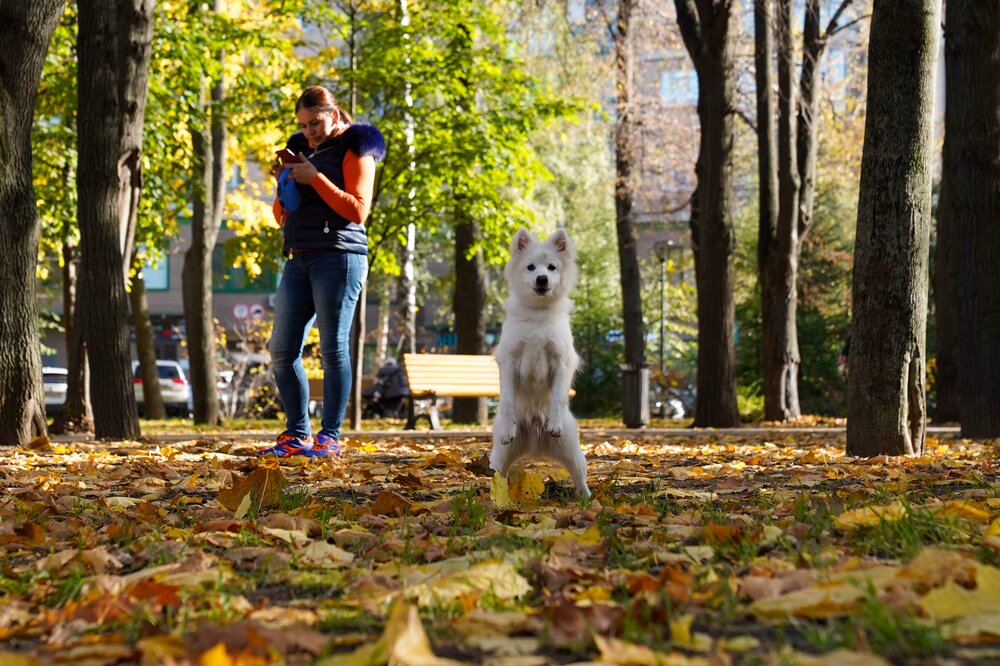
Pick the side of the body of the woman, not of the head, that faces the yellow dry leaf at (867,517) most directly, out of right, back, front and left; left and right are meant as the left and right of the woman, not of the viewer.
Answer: left

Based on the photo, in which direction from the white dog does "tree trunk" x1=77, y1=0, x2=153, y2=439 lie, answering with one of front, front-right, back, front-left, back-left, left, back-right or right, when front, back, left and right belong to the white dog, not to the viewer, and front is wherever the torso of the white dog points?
back-right

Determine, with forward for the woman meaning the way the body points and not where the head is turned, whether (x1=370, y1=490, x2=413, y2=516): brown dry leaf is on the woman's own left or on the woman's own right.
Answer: on the woman's own left

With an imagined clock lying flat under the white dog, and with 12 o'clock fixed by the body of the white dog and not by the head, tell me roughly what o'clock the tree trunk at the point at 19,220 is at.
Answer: The tree trunk is roughly at 4 o'clock from the white dog.

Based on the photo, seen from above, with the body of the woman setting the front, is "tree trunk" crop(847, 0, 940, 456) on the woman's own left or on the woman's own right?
on the woman's own left

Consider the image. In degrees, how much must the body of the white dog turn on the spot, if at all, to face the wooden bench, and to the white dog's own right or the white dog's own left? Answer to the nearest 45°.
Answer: approximately 180°

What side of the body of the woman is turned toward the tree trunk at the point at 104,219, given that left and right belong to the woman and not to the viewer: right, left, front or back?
right

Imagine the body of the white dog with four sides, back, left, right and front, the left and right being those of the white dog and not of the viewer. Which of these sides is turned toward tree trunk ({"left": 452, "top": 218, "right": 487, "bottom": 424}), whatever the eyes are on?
back

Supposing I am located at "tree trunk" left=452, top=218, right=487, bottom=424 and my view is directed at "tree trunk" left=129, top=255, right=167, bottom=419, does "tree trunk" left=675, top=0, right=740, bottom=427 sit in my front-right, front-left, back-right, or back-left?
back-left

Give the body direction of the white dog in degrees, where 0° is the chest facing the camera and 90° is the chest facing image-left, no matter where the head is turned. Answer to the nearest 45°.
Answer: approximately 0°

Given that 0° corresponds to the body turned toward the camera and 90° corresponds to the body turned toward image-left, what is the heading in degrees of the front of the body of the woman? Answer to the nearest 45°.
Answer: approximately 45°

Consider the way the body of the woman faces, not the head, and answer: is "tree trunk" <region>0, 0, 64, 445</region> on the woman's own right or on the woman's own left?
on the woman's own right
